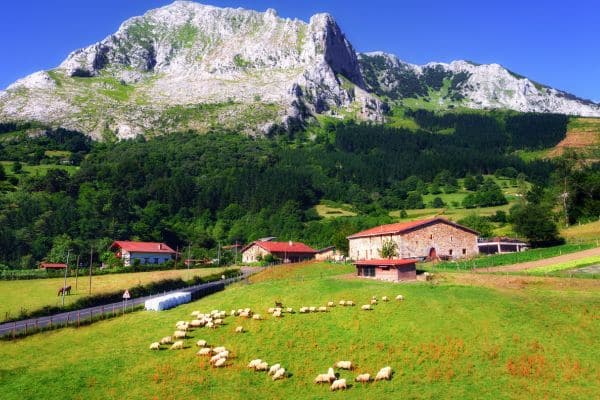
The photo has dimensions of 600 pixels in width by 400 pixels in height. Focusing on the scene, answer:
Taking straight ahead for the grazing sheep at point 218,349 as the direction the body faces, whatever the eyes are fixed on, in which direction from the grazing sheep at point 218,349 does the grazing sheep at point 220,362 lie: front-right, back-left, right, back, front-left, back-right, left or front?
left

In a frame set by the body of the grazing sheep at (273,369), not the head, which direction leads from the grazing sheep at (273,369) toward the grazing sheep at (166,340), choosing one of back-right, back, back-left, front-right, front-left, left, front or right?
front-right

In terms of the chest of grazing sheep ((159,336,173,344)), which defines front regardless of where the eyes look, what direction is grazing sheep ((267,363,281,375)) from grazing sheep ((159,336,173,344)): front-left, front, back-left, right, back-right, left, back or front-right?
back-left

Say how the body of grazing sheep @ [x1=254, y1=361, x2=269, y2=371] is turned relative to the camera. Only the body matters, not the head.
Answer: to the viewer's left

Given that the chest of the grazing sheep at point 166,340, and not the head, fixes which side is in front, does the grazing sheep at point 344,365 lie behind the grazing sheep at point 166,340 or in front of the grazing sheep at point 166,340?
behind

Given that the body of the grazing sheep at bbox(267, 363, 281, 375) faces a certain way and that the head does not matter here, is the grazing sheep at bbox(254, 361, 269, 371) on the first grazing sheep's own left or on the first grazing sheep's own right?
on the first grazing sheep's own right

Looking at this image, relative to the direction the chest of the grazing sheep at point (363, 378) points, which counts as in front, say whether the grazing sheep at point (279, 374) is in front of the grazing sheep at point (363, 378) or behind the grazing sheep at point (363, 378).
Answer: in front

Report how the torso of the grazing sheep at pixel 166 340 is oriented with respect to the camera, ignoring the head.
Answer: to the viewer's left

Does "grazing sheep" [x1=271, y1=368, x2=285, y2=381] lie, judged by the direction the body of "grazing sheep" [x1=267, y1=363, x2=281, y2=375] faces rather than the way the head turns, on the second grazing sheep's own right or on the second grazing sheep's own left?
on the second grazing sheep's own left
